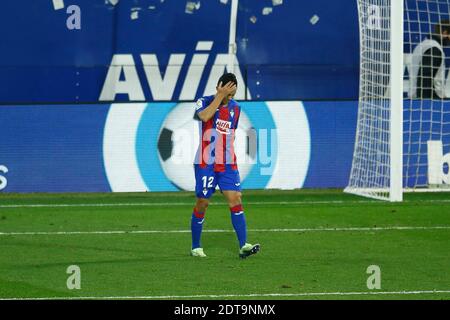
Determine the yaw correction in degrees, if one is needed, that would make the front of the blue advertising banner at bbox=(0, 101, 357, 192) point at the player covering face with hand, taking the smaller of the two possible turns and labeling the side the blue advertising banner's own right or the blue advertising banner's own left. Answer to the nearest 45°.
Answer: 0° — it already faces them

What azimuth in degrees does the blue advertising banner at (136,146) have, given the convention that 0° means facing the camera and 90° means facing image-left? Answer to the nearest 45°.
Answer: approximately 0°

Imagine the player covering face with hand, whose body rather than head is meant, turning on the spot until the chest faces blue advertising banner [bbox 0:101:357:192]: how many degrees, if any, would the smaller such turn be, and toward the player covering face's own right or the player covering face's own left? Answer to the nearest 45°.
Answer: approximately 135° to the player covering face's own left

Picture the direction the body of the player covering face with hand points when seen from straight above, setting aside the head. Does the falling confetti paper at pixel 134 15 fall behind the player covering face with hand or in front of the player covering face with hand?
behind

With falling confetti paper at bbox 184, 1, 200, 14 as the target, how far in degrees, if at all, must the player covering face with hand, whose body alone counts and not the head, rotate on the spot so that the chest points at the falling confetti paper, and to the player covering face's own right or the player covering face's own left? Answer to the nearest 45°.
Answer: approximately 135° to the player covering face's own left
